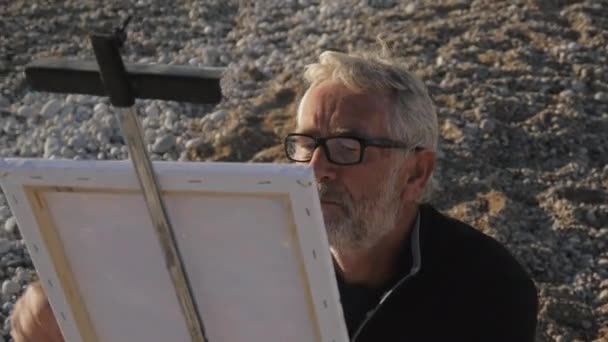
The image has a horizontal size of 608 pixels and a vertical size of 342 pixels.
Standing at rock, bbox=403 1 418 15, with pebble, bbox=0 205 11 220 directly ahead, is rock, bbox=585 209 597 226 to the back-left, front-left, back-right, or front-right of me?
front-left

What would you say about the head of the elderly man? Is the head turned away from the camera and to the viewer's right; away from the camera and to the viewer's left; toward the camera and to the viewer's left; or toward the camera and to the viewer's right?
toward the camera and to the viewer's left

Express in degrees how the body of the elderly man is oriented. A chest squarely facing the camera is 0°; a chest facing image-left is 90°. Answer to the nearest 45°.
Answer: approximately 45°

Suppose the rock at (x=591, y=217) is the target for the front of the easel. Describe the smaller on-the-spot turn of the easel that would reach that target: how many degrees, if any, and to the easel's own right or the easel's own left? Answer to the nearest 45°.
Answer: approximately 45° to the easel's own right

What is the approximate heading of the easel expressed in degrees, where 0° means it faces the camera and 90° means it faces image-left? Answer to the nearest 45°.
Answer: approximately 180°

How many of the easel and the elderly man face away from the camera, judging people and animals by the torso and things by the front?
1

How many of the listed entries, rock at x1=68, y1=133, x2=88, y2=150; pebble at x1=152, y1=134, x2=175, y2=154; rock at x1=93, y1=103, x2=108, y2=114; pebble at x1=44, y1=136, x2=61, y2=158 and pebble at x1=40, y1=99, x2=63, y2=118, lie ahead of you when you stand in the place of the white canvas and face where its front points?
5

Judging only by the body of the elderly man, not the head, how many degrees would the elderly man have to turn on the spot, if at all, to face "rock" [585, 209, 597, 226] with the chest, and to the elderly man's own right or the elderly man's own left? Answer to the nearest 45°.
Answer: approximately 180°

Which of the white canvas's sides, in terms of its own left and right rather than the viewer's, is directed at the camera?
back
